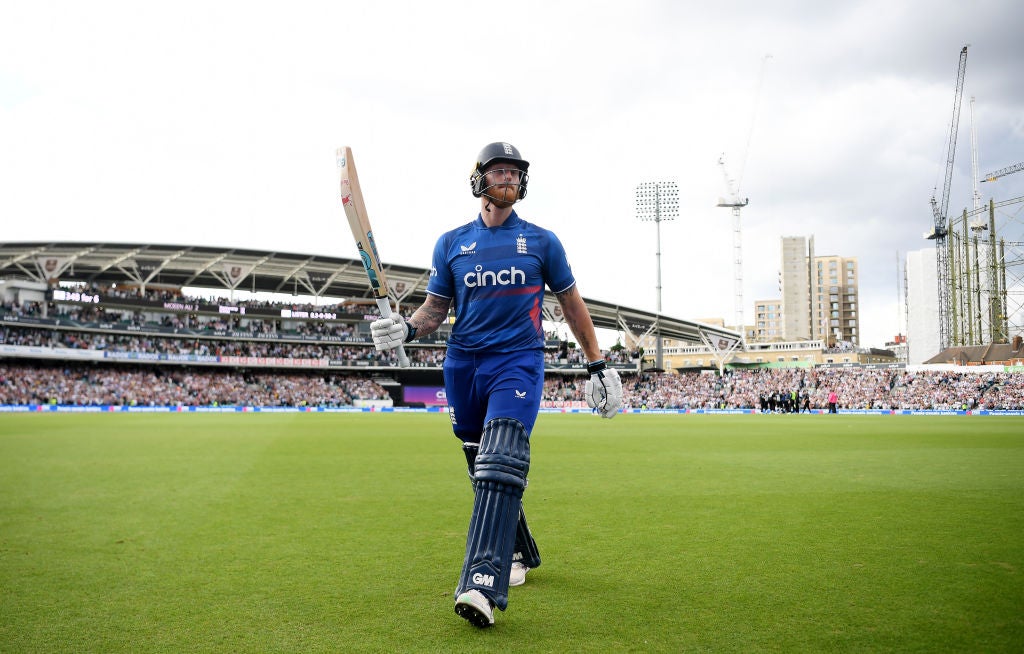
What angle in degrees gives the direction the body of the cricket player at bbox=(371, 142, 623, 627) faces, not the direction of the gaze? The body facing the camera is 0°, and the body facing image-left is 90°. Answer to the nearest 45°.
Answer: approximately 0°
